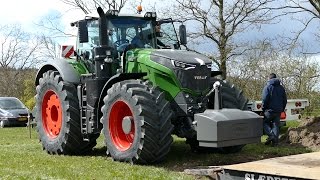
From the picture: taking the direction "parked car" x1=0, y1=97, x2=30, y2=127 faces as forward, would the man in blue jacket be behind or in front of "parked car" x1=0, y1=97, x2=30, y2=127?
in front

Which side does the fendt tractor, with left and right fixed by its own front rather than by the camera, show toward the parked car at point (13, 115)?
back

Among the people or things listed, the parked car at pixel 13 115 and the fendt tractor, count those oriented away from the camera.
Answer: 0

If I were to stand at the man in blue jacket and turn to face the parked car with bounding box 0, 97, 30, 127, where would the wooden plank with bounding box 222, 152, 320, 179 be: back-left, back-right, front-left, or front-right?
back-left

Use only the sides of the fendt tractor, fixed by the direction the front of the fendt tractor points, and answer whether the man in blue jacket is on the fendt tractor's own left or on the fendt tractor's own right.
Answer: on the fendt tractor's own left

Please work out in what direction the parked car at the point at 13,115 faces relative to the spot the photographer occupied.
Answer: facing the viewer and to the right of the viewer

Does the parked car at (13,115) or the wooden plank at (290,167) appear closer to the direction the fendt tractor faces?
the wooden plank

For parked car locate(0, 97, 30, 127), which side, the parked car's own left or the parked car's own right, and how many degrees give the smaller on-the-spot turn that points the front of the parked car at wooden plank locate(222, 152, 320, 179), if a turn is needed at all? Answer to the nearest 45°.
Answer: approximately 45° to the parked car's own right
